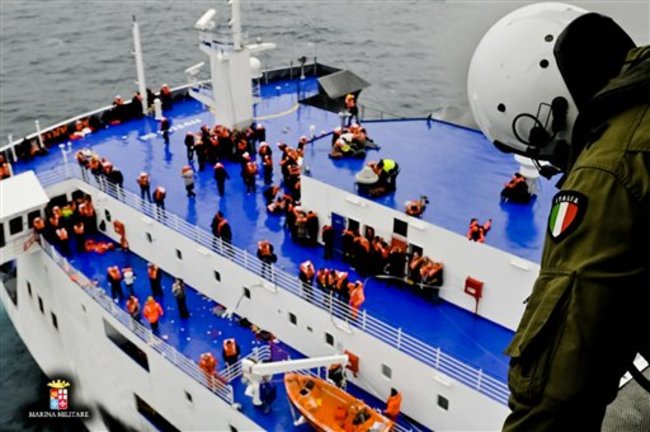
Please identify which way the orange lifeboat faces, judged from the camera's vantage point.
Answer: facing away from the viewer and to the left of the viewer

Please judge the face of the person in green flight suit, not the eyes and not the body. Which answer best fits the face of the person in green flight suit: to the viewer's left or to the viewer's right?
to the viewer's left

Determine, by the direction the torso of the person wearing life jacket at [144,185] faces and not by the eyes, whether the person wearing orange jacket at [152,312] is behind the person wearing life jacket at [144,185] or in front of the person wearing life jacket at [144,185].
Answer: in front

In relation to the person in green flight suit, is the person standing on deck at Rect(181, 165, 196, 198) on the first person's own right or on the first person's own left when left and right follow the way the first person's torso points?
on the first person's own right

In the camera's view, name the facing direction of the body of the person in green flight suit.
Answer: to the viewer's left

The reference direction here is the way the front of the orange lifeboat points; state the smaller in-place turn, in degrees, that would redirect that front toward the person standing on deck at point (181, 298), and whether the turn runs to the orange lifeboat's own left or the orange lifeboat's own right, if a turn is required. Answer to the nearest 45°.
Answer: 0° — it already faces them

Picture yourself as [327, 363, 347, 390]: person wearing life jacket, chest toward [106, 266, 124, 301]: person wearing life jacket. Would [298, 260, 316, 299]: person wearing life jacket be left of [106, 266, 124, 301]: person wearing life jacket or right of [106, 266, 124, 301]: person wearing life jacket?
right
